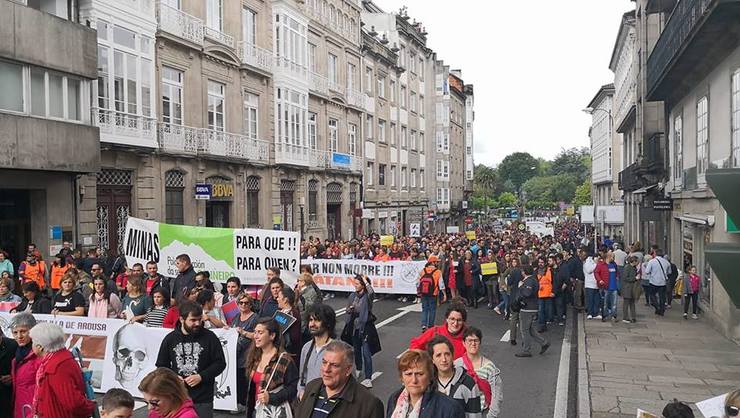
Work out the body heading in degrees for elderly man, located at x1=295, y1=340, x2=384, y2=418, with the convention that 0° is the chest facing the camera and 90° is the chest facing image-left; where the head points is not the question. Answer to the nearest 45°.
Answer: approximately 45°

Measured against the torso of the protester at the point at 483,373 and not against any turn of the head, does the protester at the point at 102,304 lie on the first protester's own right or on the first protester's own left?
on the first protester's own right

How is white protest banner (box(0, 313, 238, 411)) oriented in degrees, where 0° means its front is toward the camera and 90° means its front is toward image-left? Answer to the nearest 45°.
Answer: approximately 0°
